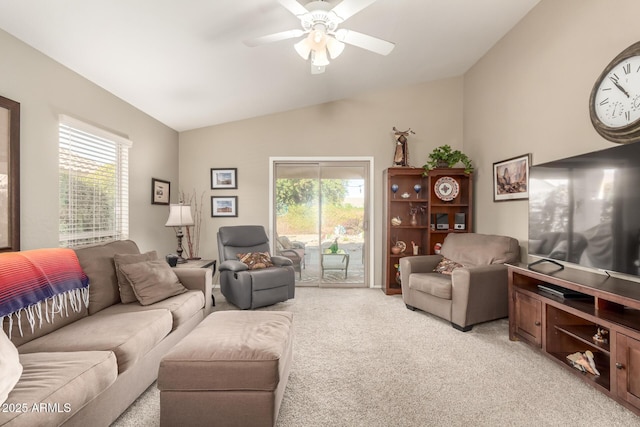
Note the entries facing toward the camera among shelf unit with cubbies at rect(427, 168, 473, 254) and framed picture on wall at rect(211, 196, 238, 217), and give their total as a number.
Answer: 2

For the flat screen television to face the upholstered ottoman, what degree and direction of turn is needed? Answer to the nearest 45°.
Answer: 0° — it already faces it

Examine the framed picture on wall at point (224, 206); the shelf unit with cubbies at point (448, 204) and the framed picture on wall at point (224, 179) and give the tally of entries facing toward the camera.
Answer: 3

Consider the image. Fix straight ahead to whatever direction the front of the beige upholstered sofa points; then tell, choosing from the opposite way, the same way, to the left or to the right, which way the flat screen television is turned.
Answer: the opposite way

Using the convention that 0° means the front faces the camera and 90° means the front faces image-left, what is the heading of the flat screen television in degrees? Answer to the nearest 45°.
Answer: approximately 45°

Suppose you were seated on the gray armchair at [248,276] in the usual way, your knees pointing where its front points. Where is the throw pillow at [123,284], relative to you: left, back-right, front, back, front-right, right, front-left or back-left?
right

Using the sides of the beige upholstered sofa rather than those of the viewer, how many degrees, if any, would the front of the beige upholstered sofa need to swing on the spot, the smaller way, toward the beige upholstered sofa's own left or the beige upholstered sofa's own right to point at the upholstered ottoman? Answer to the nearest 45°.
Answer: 0° — it already faces it

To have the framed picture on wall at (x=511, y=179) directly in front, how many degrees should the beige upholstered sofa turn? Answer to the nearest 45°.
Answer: approximately 45° to its left

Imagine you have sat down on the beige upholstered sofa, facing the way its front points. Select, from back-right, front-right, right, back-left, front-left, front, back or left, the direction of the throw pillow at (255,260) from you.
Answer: left

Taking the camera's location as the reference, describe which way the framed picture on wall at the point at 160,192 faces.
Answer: facing the viewer and to the right of the viewer

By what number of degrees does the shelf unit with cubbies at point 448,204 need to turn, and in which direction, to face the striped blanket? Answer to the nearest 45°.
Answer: approximately 45° to its right

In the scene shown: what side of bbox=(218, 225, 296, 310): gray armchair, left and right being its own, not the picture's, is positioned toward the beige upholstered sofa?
right

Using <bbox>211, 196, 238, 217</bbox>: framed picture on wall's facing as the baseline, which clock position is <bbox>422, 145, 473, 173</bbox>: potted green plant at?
The potted green plant is roughly at 10 o'clock from the framed picture on wall.

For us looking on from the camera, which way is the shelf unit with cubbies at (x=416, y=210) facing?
facing the viewer

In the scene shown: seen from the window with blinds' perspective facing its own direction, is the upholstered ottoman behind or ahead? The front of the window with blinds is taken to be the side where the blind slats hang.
ahead
